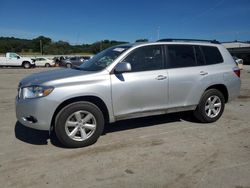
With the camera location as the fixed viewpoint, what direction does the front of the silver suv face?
facing the viewer and to the left of the viewer
